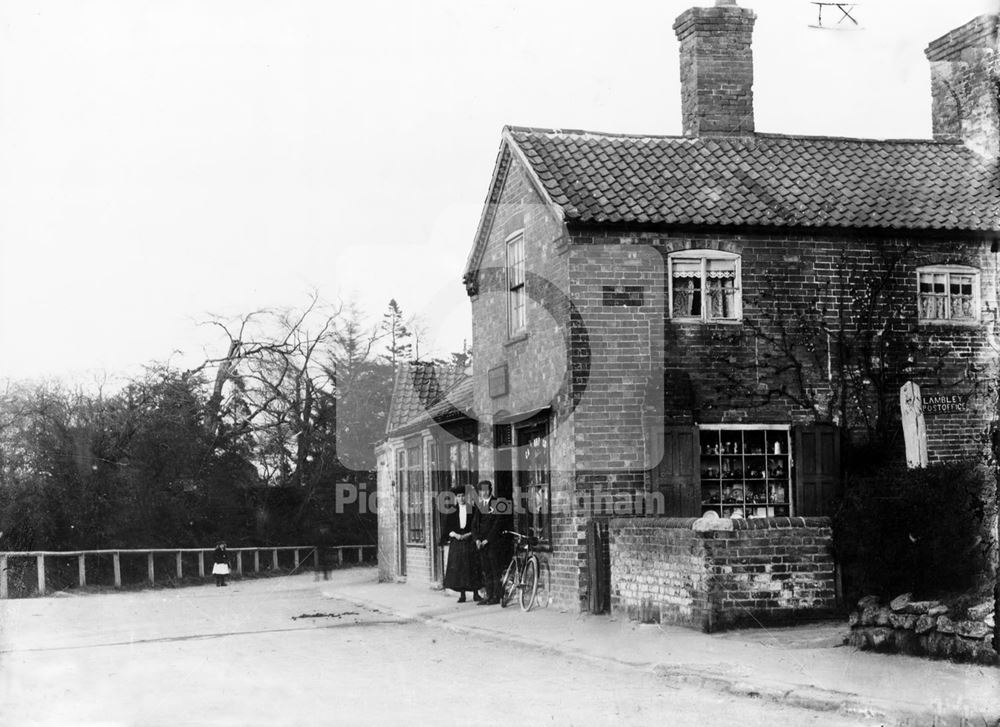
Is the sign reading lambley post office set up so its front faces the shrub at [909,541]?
yes

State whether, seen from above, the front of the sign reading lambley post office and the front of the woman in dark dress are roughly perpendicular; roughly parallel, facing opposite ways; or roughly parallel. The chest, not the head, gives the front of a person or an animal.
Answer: roughly parallel

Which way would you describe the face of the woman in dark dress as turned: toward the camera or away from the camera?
toward the camera

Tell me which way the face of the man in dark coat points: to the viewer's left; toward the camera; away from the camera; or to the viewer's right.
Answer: toward the camera

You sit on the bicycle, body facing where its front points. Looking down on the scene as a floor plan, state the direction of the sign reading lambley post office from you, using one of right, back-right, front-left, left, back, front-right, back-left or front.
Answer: front-left

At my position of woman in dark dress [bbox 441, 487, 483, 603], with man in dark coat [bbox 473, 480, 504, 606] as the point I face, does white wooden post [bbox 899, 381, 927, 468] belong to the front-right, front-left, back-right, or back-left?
front-left

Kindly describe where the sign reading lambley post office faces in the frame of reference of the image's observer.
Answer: facing the viewer

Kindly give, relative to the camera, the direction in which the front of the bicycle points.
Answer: facing the viewer and to the right of the viewer

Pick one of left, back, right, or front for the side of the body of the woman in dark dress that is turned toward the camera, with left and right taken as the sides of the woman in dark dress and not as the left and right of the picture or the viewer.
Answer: front

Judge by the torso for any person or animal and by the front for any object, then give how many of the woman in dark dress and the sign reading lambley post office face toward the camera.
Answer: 2

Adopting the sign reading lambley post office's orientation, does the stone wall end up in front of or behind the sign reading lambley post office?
in front

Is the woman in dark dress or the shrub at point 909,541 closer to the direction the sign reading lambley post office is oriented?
the shrub

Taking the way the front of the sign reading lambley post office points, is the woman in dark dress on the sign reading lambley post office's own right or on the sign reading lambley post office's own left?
on the sign reading lambley post office's own right

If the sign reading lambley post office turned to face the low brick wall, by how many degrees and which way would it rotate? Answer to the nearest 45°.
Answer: approximately 90° to its right
